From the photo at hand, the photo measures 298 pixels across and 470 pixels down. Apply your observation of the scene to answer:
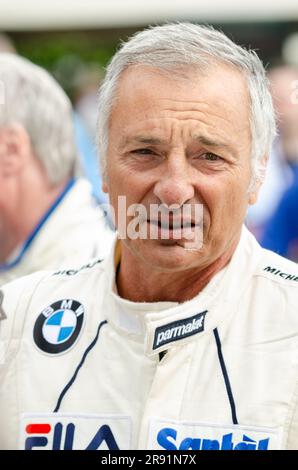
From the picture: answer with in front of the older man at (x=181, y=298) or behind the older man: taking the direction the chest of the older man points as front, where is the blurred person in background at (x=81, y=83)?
behind

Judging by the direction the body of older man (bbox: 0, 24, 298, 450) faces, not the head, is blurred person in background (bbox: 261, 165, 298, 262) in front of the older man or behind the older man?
behind

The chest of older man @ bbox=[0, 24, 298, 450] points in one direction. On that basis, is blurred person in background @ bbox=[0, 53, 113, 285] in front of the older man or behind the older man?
behind

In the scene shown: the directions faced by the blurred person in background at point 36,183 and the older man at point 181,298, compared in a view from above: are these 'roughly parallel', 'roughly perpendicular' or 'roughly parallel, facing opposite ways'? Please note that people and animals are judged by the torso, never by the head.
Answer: roughly perpendicular
